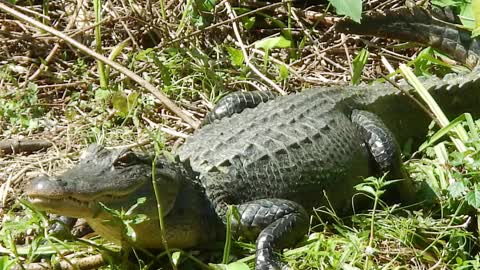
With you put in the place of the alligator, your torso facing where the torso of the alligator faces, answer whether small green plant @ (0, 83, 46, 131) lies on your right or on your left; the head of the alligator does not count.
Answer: on your right

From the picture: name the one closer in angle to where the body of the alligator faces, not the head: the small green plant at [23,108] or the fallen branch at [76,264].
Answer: the fallen branch

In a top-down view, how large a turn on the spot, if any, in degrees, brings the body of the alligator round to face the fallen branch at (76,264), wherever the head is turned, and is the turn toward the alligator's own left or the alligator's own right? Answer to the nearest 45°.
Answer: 0° — it already faces it

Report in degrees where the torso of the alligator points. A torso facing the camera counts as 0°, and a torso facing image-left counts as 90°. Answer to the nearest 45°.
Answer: approximately 45°
